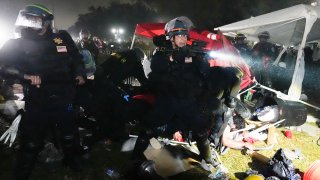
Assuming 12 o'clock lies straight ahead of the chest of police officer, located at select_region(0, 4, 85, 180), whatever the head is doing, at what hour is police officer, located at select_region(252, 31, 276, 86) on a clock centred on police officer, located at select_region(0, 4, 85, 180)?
police officer, located at select_region(252, 31, 276, 86) is roughly at 8 o'clock from police officer, located at select_region(0, 4, 85, 180).

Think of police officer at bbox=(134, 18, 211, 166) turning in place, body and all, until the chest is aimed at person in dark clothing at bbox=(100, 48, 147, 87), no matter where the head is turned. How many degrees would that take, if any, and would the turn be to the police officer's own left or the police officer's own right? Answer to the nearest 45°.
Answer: approximately 135° to the police officer's own right

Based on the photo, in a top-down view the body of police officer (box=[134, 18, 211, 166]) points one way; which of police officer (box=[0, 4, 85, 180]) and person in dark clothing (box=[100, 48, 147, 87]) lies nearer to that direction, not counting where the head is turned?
the police officer

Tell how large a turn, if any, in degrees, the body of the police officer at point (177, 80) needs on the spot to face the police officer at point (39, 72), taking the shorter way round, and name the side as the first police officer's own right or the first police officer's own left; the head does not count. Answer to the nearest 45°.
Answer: approximately 90° to the first police officer's own right

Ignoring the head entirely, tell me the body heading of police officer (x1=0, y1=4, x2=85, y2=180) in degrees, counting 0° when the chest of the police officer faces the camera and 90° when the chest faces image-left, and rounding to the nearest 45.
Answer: approximately 0°

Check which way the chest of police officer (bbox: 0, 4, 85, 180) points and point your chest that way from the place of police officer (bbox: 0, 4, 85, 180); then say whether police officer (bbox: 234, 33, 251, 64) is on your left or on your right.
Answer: on your left

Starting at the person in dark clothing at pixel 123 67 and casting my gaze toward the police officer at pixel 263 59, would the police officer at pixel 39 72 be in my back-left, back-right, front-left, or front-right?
back-right

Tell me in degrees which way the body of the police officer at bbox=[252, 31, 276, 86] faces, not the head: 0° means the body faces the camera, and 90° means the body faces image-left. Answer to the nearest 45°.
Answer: approximately 0°

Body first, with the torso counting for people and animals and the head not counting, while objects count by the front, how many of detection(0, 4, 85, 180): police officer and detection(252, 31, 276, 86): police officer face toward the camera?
2
